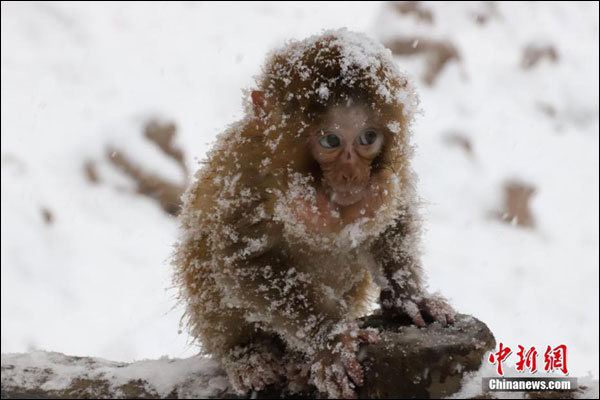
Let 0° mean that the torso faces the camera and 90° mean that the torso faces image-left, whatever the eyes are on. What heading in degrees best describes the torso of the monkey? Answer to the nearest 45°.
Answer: approximately 315°
